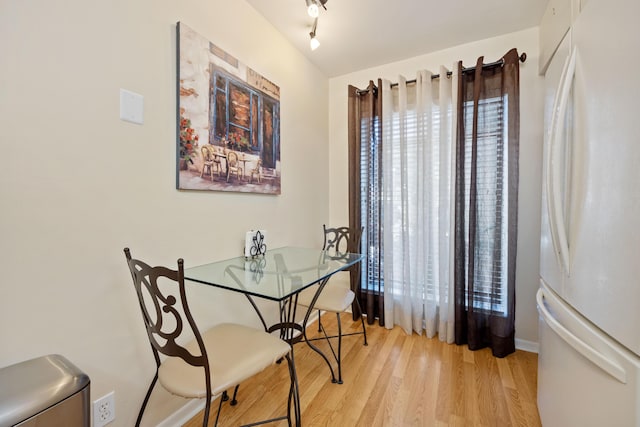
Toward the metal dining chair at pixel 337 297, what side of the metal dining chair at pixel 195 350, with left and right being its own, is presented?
front

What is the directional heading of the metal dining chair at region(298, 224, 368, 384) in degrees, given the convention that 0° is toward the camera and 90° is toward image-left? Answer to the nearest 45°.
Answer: approximately 45°

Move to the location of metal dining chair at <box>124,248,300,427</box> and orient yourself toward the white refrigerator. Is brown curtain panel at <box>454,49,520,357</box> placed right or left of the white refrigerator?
left

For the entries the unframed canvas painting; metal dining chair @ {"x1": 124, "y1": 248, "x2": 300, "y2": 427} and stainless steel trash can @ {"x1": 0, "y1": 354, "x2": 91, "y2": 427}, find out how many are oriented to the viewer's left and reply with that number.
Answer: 0

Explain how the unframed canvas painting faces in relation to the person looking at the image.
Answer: facing the viewer and to the right of the viewer

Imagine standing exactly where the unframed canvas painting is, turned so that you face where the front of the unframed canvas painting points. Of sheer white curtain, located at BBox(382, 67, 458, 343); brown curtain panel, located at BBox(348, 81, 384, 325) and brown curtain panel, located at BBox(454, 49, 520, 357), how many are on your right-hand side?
0

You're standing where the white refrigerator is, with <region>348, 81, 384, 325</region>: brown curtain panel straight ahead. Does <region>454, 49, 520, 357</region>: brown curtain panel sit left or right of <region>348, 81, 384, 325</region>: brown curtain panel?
right

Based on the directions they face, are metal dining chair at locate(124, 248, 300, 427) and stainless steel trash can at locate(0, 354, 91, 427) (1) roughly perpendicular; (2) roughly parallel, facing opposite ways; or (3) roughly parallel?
roughly perpendicular

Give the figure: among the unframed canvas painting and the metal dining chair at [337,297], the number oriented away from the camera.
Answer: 0

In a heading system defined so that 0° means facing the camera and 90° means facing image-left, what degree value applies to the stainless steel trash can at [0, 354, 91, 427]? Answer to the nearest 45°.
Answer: approximately 315°

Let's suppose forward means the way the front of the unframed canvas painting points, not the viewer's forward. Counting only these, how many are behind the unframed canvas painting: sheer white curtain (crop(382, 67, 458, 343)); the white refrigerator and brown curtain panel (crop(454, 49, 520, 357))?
0

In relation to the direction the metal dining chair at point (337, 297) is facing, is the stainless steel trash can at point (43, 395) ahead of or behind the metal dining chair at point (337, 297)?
ahead

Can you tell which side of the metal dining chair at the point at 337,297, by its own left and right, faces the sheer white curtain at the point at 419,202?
back
